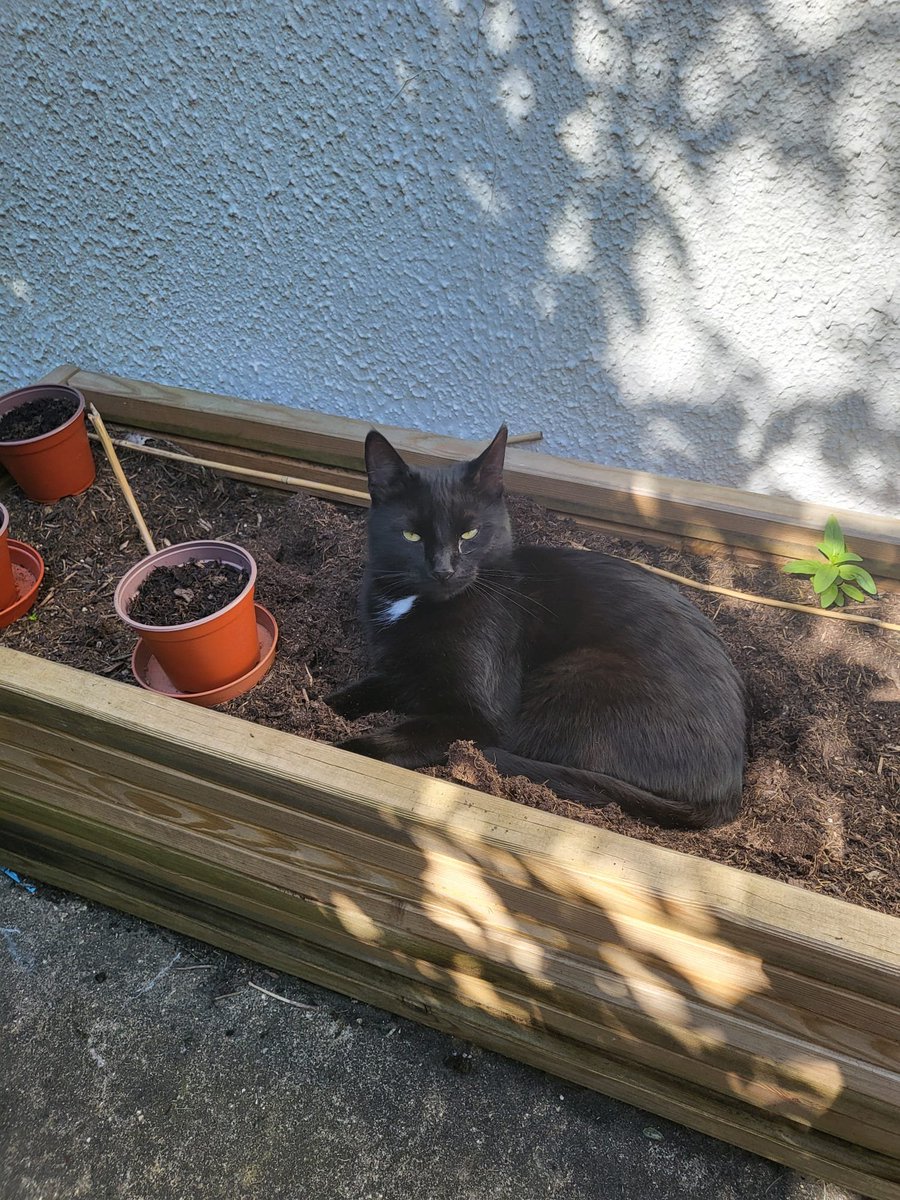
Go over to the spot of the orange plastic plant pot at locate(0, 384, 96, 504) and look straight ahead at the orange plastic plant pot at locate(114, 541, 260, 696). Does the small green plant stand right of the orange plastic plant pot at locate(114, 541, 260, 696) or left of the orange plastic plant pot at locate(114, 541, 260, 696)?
left

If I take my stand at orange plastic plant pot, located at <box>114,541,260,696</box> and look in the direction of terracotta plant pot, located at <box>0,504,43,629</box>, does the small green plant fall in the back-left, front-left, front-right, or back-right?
back-right

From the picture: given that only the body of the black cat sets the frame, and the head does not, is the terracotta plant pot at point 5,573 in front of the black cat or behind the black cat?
in front

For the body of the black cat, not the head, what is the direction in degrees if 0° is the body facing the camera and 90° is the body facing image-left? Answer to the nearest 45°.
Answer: approximately 90°

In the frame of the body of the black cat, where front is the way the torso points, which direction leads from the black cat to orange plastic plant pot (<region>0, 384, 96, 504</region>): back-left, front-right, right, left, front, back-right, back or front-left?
front-right

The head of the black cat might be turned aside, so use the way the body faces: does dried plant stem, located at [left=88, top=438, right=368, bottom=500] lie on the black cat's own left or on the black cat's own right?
on the black cat's own right
